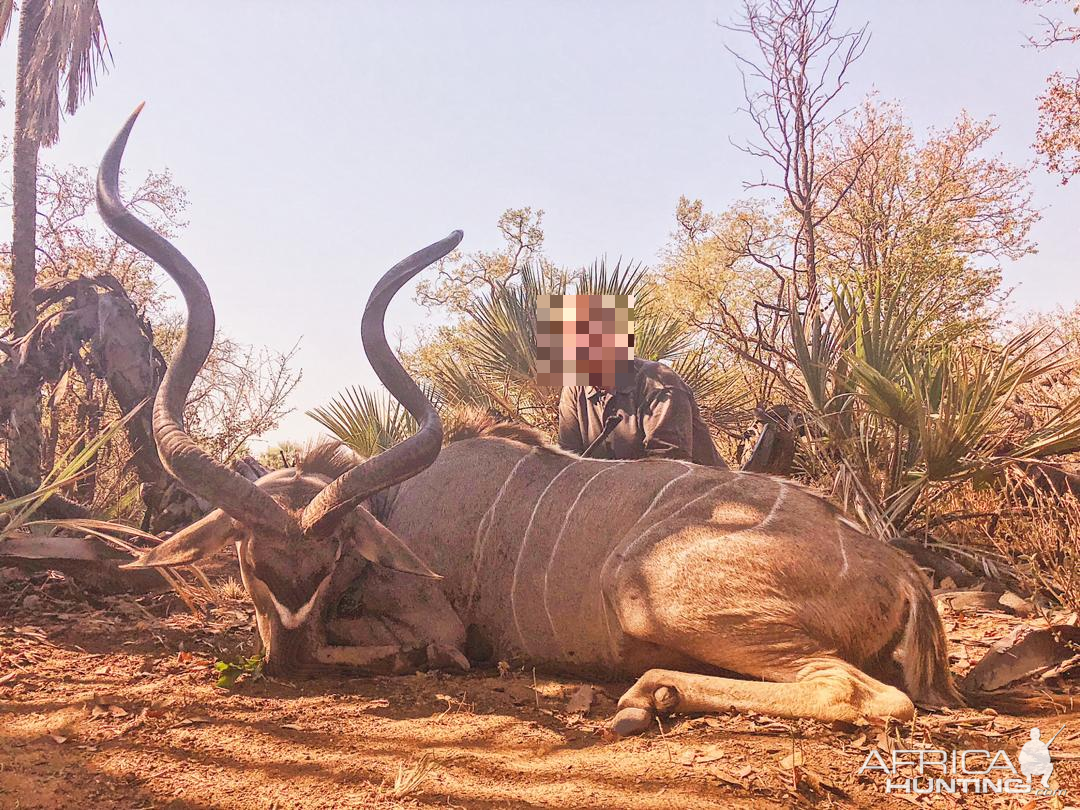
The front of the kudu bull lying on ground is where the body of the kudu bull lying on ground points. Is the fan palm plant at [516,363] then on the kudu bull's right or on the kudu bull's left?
on the kudu bull's right

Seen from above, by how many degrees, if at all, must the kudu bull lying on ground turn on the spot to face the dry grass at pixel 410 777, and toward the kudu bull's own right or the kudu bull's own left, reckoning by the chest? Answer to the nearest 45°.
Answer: approximately 90° to the kudu bull's own left

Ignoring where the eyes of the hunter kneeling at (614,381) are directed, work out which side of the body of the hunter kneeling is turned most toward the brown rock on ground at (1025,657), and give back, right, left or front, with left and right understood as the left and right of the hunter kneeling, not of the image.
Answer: left

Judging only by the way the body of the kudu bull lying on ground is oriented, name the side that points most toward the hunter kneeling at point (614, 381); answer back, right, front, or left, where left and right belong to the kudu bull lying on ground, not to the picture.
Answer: right

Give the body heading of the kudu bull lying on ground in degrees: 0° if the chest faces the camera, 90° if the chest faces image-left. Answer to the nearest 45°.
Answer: approximately 90°

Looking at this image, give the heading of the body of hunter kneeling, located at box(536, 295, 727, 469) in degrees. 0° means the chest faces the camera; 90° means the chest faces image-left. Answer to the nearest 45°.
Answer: approximately 45°
